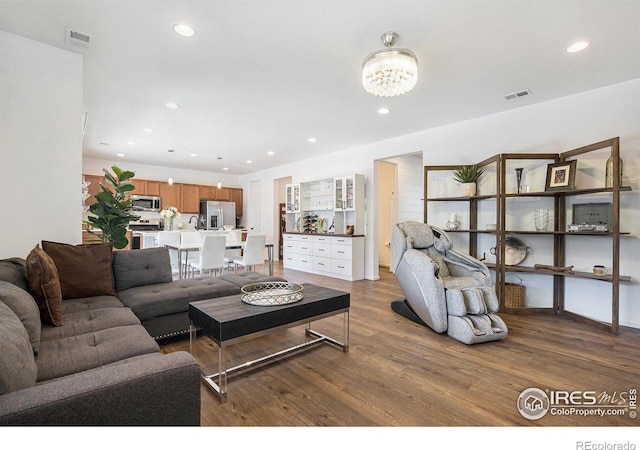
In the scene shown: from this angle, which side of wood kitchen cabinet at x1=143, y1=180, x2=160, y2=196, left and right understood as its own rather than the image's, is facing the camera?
front

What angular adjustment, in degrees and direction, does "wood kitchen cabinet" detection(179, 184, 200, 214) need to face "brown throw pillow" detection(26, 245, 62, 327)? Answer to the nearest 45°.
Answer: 0° — it already faces it

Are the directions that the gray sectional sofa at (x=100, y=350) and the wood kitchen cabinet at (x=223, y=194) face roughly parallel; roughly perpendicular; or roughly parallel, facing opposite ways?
roughly perpendicular

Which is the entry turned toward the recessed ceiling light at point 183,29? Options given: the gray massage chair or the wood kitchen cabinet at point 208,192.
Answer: the wood kitchen cabinet

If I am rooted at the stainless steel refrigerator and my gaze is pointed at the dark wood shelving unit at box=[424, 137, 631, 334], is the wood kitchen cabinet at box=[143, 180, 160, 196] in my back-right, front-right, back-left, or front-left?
back-right

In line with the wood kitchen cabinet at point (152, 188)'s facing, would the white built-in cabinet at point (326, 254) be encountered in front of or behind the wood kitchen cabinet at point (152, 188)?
in front

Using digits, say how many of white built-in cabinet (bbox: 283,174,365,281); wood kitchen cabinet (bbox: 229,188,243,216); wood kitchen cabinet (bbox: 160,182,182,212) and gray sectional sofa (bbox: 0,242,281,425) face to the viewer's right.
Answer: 1

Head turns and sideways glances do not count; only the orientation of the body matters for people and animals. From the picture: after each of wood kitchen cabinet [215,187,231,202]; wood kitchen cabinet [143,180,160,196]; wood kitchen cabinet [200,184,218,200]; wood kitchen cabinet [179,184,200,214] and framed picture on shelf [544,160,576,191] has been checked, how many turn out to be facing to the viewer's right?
0

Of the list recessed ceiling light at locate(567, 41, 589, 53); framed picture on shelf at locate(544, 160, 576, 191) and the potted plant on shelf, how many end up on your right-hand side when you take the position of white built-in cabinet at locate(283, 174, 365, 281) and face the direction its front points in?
0

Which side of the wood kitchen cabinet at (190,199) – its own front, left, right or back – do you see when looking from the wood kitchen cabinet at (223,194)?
left

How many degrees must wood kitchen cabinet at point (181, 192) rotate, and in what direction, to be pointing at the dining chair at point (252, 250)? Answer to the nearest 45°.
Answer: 0° — it already faces it

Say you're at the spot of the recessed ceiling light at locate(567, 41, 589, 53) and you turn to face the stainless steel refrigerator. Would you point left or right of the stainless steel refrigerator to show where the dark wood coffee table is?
left

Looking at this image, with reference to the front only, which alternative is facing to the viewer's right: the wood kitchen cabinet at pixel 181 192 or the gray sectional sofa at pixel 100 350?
the gray sectional sofa

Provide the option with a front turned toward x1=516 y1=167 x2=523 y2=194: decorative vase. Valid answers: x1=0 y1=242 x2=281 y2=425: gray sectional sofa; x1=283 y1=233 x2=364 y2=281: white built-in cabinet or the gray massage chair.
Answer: the gray sectional sofa

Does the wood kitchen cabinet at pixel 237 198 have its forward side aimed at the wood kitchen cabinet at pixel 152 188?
no

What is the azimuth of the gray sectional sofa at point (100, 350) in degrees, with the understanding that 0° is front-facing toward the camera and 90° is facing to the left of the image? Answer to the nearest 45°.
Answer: approximately 270°

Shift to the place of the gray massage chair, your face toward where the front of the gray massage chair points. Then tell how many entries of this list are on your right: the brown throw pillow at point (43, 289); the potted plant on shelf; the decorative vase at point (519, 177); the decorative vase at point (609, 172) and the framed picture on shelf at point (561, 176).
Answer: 1

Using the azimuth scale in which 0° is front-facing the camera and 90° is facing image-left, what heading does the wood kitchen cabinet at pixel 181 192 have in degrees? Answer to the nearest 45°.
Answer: approximately 0°
